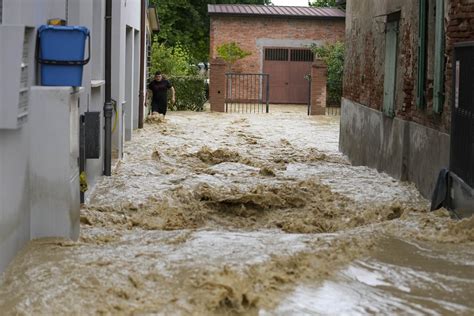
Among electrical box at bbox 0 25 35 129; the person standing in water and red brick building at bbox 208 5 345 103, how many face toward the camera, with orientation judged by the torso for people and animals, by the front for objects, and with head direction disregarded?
2

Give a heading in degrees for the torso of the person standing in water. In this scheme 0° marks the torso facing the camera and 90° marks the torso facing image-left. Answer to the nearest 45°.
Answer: approximately 0°

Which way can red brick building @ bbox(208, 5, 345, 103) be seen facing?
toward the camera

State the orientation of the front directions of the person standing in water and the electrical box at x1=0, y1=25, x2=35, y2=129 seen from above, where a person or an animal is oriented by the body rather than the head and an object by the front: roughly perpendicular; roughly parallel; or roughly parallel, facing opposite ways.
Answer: roughly perpendicular

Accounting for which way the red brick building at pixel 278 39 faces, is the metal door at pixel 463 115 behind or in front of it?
in front

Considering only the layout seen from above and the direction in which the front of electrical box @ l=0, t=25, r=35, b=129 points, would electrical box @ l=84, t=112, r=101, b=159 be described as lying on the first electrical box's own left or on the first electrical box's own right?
on the first electrical box's own left

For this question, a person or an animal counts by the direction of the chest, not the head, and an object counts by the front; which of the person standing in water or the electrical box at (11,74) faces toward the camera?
the person standing in water

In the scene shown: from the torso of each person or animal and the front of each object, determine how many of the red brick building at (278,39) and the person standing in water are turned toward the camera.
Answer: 2

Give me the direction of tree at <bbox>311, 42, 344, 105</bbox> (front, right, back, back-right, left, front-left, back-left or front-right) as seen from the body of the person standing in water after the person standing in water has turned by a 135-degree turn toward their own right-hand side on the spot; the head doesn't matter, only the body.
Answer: right

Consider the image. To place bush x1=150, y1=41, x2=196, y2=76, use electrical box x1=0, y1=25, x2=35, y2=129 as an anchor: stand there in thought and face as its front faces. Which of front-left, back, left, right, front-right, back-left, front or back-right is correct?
left

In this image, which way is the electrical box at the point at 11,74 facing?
to the viewer's right

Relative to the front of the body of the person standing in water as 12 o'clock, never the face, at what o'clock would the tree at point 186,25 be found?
The tree is roughly at 6 o'clock from the person standing in water.

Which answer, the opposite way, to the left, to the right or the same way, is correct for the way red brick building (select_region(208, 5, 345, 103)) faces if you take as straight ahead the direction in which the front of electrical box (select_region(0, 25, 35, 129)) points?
to the right

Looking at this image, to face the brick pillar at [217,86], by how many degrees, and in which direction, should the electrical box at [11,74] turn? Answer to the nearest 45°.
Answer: approximately 90° to its left

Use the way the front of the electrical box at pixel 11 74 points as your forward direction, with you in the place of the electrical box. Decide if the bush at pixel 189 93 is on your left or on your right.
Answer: on your left
